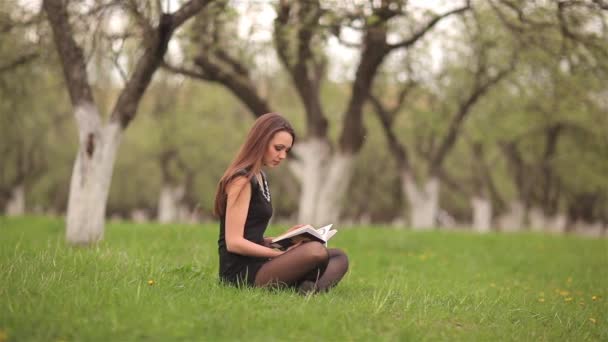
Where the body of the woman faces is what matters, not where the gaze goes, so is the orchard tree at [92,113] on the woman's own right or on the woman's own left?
on the woman's own left

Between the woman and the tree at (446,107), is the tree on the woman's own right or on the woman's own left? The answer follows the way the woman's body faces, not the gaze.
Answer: on the woman's own left

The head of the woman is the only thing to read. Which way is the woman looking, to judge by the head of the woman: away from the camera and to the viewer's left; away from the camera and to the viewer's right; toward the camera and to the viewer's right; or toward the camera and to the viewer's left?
toward the camera and to the viewer's right

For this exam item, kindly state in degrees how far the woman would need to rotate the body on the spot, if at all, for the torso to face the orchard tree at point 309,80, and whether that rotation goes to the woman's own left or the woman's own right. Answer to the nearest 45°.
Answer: approximately 90° to the woman's own left

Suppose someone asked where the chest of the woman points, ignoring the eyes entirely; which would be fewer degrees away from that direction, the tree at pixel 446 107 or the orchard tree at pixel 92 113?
the tree

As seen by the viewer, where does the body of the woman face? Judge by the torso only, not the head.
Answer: to the viewer's right
